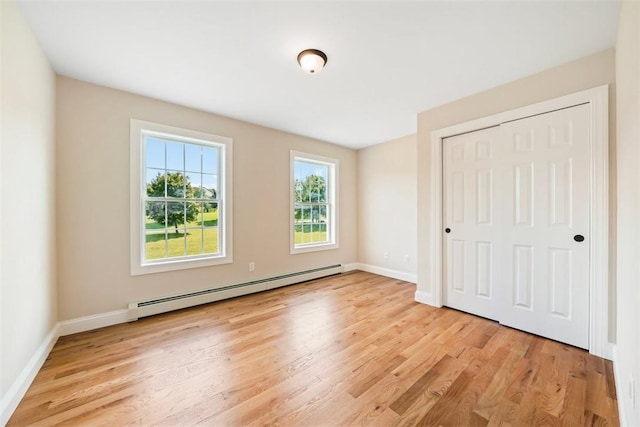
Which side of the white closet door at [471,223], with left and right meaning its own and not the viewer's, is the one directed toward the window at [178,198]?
front

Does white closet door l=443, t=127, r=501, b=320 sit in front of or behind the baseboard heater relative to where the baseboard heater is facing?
in front

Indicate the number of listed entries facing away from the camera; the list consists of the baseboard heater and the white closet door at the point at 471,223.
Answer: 0

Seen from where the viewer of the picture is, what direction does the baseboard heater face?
facing the viewer and to the right of the viewer

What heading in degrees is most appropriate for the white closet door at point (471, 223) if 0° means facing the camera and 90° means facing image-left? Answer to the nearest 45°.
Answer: approximately 45°

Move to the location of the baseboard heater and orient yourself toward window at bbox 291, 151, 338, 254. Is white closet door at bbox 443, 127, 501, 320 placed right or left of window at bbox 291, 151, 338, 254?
right
